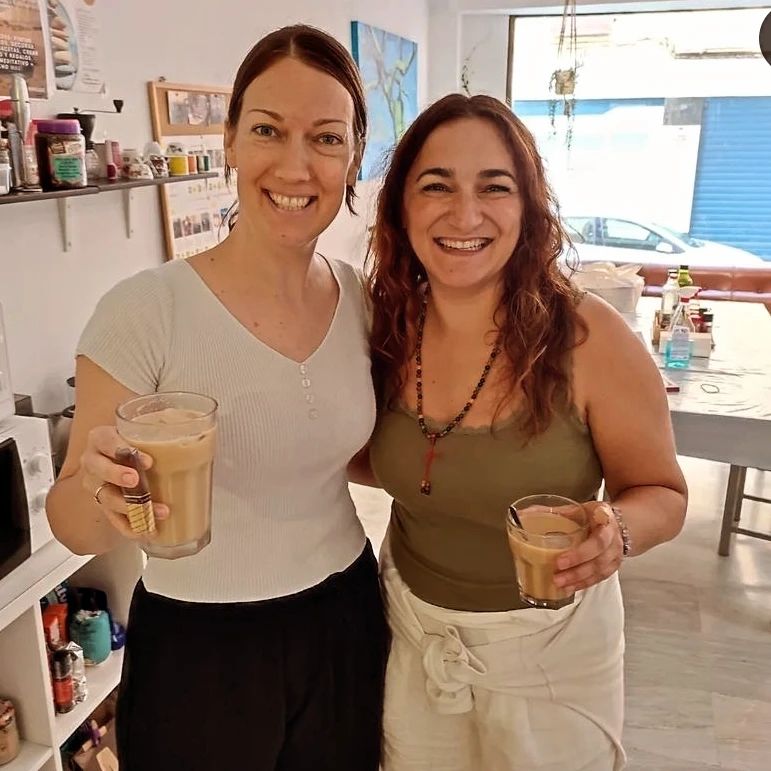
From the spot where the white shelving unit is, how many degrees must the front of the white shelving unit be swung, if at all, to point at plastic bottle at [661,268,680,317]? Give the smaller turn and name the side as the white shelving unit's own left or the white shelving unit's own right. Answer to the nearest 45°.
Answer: approximately 45° to the white shelving unit's own left

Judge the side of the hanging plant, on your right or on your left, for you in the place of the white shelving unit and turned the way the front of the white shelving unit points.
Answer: on your left

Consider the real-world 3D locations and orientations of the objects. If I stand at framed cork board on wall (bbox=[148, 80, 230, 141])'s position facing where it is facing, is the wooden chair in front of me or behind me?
in front

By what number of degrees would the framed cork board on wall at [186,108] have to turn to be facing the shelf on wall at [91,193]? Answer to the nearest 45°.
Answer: approximately 90° to its right

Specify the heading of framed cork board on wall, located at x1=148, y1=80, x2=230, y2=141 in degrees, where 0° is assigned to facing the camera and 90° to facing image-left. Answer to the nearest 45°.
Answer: approximately 315°

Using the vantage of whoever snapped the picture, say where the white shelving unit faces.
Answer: facing the viewer and to the right of the viewer

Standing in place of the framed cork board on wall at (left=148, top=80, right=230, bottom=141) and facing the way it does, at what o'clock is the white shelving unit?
The white shelving unit is roughly at 2 o'clock from the framed cork board on wall.
